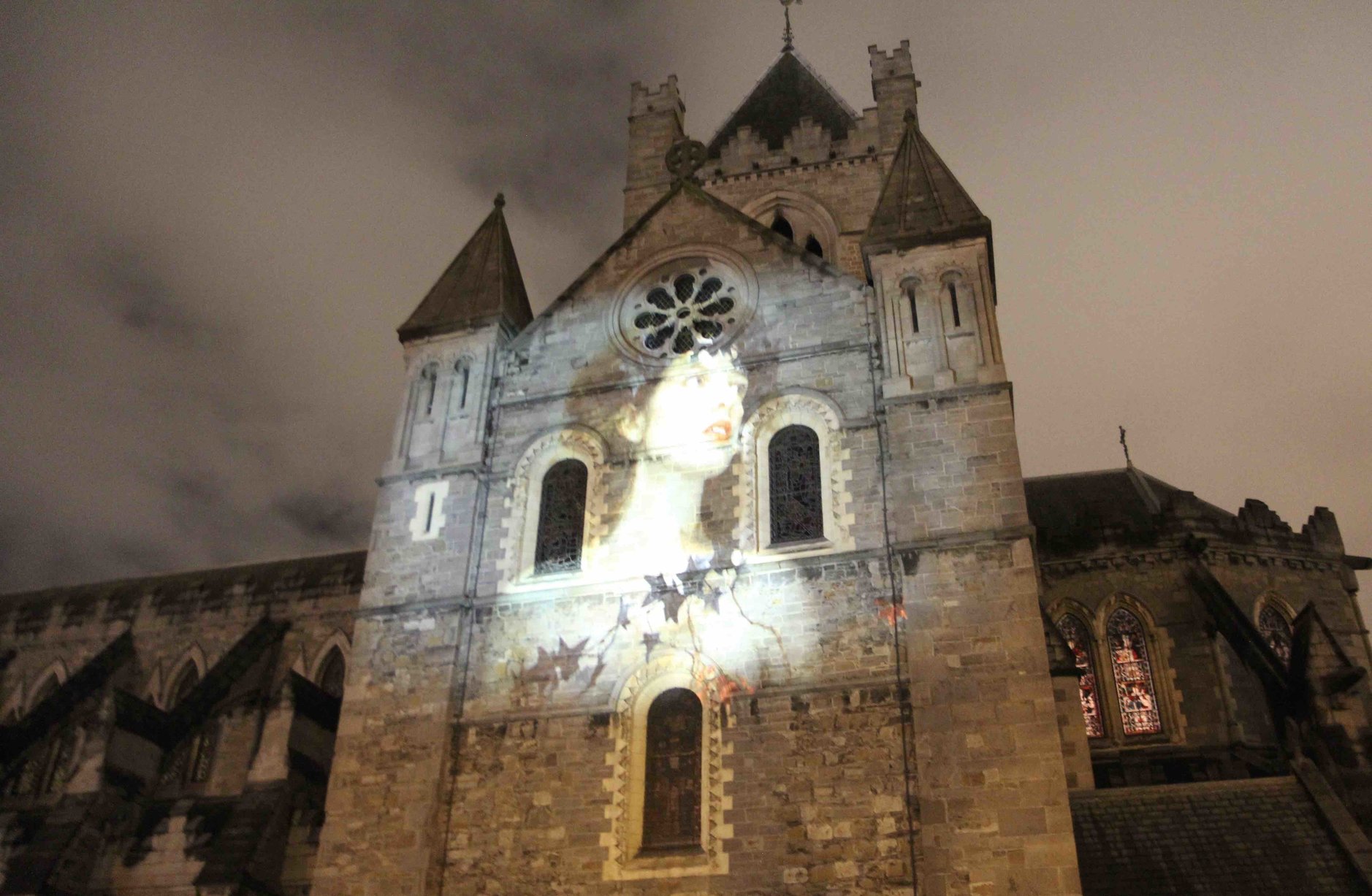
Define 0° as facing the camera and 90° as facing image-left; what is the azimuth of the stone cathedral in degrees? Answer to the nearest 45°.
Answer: approximately 0°
